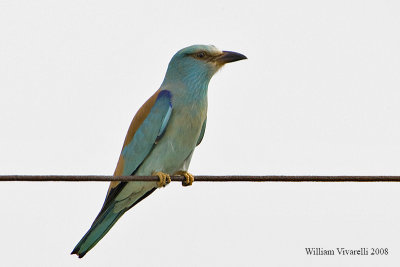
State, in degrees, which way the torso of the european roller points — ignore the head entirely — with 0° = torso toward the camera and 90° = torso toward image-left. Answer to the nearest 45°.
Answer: approximately 315°
